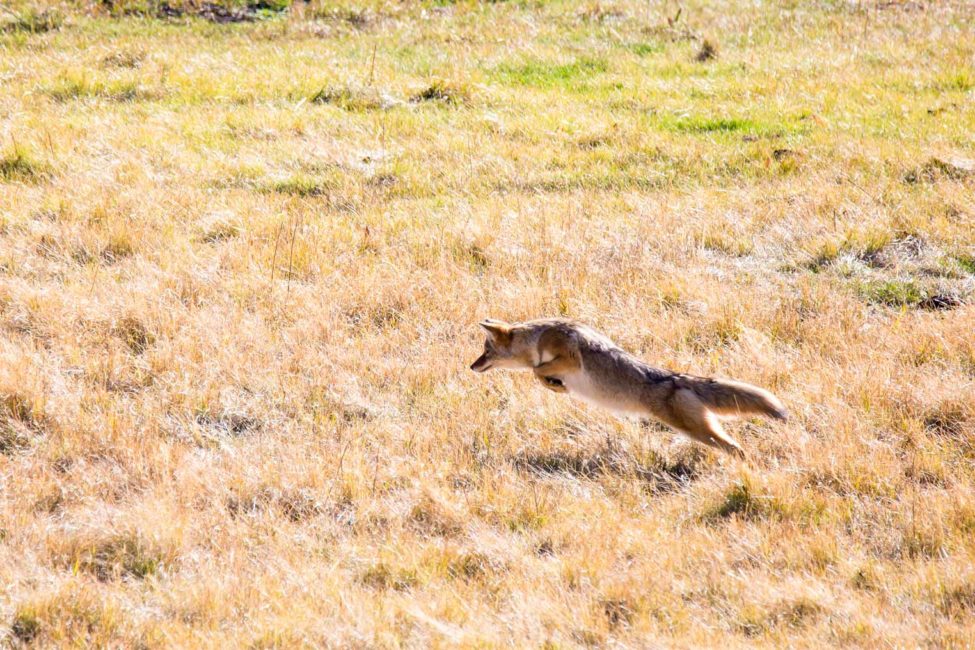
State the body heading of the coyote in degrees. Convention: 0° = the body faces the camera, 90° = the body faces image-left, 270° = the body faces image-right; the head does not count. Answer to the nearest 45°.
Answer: approximately 90°
